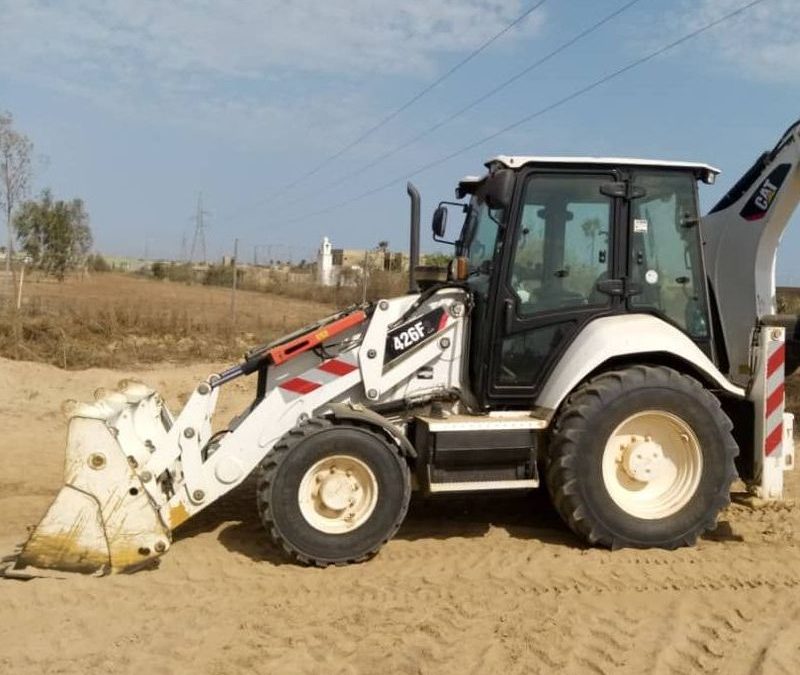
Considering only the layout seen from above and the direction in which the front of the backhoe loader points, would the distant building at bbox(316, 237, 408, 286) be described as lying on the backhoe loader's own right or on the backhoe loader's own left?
on the backhoe loader's own right

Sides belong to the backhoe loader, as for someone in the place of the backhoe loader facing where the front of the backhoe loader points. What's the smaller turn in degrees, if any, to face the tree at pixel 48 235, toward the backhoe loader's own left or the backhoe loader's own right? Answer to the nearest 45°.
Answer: approximately 45° to the backhoe loader's own right

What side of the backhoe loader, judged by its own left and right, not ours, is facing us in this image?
left
